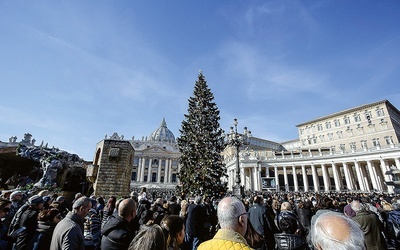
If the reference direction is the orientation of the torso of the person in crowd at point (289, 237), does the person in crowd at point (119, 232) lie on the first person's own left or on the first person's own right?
on the first person's own left

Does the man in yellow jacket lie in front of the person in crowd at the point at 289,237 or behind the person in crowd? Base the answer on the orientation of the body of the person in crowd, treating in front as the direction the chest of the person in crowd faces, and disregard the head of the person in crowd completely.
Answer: behind

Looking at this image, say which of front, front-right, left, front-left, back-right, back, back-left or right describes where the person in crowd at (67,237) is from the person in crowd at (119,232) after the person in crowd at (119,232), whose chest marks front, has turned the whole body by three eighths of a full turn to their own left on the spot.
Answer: front

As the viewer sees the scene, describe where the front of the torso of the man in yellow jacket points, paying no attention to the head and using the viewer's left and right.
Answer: facing away from the viewer and to the right of the viewer

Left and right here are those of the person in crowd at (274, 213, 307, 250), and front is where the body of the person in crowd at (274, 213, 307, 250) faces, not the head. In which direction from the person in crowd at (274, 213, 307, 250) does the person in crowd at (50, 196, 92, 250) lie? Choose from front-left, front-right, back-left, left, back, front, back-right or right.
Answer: back-left

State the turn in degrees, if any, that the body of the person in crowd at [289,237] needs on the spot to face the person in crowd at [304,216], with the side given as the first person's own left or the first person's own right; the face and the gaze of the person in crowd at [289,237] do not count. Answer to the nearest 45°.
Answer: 0° — they already face them

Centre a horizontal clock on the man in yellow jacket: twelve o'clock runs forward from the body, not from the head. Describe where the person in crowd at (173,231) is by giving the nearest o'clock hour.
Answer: The person in crowd is roughly at 9 o'clock from the man in yellow jacket.

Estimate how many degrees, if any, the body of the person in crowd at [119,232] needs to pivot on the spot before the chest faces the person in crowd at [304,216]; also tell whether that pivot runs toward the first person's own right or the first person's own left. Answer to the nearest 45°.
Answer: approximately 45° to the first person's own right

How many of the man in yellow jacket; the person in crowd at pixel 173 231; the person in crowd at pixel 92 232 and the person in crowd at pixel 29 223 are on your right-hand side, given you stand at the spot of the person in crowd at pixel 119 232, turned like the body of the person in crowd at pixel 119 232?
2

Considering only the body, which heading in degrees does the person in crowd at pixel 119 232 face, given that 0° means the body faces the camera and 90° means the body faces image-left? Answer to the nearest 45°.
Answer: approximately 225°

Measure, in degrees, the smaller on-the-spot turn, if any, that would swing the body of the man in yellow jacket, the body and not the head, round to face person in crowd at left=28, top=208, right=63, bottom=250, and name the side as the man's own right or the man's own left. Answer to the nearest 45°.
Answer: approximately 135° to the man's own left

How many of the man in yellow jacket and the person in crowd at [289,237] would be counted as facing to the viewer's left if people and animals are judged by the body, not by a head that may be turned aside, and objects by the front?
0

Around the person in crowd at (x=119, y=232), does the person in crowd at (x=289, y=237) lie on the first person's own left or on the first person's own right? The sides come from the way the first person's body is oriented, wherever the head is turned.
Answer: on the first person's own right

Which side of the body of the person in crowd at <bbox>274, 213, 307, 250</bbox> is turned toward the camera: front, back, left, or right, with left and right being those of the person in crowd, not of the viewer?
back

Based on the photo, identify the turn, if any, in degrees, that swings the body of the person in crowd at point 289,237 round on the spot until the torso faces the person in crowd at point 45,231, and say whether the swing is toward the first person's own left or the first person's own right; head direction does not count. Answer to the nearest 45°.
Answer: approximately 135° to the first person's own left
